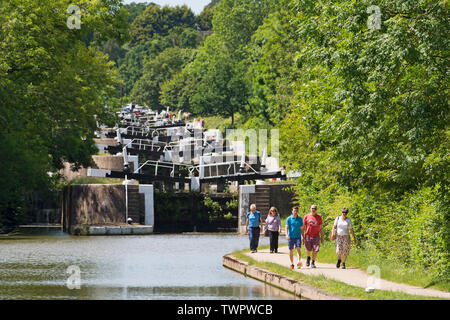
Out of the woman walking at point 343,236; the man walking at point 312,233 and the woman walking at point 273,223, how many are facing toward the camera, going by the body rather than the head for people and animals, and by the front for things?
3

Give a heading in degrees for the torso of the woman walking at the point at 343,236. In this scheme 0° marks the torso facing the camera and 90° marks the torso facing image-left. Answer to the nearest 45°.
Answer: approximately 0°

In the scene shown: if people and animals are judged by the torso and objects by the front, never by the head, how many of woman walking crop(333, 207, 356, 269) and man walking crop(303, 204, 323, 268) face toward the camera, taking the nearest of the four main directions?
2

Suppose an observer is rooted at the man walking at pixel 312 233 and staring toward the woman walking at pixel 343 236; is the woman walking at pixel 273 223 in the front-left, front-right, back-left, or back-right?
back-left

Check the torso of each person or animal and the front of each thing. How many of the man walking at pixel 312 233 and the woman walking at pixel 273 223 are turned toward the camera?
2

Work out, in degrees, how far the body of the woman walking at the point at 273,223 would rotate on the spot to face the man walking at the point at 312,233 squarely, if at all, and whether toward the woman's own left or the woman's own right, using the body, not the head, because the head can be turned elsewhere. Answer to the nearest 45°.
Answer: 0° — they already face them

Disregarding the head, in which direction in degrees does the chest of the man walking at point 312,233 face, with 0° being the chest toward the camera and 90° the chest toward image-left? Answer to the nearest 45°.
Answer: approximately 0°

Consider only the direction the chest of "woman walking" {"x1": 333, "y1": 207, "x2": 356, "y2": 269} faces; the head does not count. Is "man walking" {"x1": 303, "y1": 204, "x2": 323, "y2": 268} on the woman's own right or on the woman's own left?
on the woman's own right
